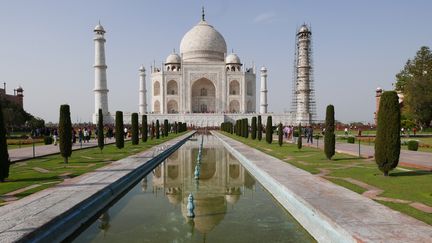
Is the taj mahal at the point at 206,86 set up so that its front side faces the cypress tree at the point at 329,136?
yes

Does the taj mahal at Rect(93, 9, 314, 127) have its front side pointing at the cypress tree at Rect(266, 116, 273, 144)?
yes

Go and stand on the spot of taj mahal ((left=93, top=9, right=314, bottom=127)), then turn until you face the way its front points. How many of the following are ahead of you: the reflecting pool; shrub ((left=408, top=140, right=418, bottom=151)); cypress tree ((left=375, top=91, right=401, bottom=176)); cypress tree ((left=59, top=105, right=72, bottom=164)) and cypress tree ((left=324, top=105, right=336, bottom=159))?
5

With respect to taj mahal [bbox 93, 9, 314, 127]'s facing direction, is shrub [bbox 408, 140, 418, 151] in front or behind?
in front

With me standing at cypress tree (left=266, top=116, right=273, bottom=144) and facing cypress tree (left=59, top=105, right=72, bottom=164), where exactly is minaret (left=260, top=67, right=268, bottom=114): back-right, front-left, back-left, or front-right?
back-right

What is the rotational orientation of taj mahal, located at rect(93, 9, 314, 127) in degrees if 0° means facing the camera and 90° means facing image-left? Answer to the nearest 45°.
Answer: approximately 0°

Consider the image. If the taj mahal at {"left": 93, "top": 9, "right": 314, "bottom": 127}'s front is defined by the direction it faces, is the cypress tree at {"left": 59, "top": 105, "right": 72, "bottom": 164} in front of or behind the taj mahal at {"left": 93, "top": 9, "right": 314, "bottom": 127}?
in front

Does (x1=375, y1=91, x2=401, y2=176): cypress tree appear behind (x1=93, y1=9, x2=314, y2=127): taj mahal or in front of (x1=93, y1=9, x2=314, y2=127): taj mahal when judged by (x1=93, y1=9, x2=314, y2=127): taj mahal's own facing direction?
in front

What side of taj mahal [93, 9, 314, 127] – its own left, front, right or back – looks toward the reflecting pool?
front
